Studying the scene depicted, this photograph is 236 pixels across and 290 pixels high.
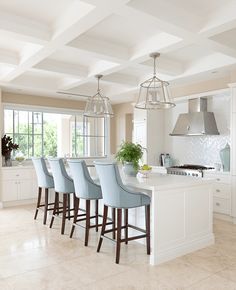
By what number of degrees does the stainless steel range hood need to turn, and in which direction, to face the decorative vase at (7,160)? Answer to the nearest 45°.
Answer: approximately 45° to its right

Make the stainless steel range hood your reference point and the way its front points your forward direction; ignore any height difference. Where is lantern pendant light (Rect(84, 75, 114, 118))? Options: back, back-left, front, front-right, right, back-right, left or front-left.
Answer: front

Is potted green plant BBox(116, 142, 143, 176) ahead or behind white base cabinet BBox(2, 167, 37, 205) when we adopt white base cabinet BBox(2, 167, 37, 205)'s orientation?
ahead

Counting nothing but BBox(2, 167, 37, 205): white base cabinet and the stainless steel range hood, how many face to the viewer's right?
0

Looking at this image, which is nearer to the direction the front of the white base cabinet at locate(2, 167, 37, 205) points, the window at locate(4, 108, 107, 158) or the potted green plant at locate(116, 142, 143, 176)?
the potted green plant

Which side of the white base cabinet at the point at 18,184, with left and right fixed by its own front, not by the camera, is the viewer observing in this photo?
front

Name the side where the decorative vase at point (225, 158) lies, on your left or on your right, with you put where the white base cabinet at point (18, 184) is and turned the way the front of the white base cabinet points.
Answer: on your left

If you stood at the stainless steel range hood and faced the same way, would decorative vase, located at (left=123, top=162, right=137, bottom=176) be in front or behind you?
in front

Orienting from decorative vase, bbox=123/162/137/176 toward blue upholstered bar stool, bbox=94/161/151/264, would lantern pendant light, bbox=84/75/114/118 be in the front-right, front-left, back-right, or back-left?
back-right

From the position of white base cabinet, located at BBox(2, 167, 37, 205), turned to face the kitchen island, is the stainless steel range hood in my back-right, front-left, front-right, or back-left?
front-left

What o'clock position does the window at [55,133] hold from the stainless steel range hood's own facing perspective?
The window is roughly at 2 o'clock from the stainless steel range hood.

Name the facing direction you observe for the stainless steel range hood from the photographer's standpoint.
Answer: facing the viewer and to the left of the viewer

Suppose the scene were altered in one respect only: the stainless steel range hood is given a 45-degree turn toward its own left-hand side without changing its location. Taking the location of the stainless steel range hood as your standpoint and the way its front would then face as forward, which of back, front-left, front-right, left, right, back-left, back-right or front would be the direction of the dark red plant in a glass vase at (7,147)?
right
